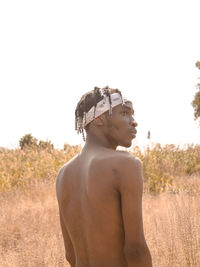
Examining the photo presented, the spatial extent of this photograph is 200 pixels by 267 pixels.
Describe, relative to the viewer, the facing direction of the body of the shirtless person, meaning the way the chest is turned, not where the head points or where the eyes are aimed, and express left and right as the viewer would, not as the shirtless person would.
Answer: facing away from the viewer and to the right of the viewer

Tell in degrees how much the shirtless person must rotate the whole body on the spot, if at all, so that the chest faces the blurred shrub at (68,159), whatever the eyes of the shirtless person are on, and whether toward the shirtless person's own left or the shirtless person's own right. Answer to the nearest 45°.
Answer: approximately 45° to the shirtless person's own left

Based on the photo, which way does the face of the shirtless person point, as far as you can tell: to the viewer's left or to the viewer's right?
to the viewer's right
